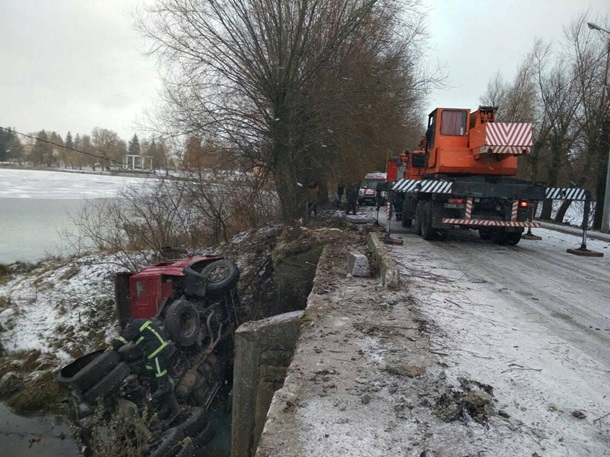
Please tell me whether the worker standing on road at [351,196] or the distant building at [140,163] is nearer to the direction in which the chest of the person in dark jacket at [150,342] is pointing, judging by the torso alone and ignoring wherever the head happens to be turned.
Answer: the distant building

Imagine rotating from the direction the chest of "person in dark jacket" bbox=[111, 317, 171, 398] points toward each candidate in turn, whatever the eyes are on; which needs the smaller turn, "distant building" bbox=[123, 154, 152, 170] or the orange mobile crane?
the distant building

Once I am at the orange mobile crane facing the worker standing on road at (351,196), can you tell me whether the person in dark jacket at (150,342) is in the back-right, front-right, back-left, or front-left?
back-left

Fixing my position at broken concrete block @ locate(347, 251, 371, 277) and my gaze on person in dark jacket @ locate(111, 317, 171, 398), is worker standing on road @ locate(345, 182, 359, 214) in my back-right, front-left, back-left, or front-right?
back-right

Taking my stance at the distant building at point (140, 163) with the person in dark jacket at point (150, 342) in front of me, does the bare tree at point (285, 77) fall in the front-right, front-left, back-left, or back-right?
front-left

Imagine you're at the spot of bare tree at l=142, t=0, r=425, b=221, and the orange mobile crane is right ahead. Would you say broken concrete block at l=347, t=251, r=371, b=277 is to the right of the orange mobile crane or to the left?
right

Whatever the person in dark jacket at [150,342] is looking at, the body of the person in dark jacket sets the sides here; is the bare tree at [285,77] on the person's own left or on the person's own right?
on the person's own right

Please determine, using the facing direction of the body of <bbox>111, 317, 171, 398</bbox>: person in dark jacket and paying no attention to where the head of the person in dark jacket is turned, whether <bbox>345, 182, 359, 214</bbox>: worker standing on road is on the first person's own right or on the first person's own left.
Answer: on the first person's own right
